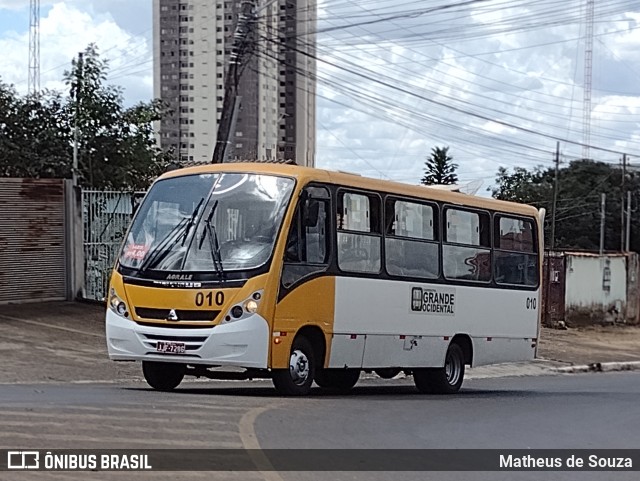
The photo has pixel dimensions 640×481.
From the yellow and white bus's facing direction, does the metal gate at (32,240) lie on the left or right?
on its right

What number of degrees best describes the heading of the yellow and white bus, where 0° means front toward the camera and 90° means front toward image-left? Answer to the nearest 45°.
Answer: approximately 45°

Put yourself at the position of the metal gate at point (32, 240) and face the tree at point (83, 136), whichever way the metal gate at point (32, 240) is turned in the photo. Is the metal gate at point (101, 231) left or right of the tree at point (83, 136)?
right

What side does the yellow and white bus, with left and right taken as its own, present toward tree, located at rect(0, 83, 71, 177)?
right

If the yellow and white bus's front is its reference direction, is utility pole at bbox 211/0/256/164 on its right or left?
on its right

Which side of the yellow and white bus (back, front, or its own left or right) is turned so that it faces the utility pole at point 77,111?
right

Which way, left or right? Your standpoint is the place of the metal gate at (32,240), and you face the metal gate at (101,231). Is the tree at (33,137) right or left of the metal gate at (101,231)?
left

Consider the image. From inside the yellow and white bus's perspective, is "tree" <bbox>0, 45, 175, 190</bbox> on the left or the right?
on its right
